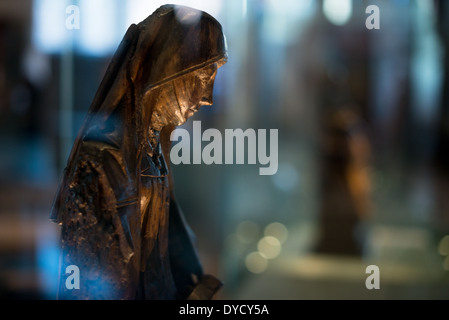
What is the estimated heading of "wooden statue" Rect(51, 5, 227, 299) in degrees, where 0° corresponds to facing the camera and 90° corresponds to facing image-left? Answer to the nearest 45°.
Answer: approximately 270°
